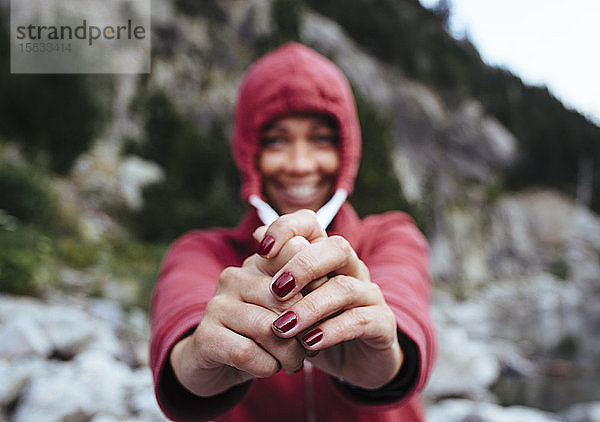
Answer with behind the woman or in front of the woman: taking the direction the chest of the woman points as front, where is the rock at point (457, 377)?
behind

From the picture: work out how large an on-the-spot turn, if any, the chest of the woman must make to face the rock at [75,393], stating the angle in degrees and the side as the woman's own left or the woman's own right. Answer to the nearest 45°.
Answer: approximately 135° to the woman's own right

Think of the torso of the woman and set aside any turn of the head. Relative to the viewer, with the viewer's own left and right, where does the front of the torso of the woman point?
facing the viewer

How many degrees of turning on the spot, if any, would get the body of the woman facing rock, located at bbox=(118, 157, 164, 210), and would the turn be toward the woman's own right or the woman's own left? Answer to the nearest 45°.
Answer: approximately 180°

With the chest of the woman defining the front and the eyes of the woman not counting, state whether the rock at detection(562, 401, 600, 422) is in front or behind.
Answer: behind
